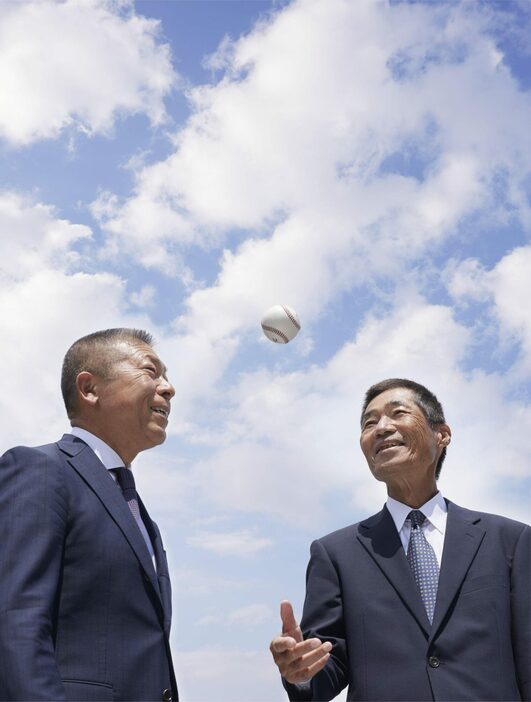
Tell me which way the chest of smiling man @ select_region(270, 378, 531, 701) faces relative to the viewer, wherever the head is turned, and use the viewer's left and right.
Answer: facing the viewer

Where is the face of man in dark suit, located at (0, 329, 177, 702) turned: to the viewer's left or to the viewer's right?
to the viewer's right

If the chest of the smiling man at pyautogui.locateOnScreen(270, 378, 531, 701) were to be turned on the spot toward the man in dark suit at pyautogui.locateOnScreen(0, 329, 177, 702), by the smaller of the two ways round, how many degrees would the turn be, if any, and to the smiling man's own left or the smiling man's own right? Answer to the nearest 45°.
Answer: approximately 45° to the smiling man's own right

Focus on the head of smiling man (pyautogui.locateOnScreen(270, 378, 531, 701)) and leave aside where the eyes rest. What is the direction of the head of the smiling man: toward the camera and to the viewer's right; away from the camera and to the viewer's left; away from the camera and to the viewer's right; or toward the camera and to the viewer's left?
toward the camera and to the viewer's left
